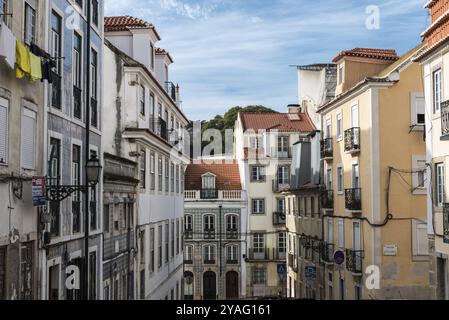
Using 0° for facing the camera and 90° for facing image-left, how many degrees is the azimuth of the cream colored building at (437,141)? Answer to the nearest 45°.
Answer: approximately 45°

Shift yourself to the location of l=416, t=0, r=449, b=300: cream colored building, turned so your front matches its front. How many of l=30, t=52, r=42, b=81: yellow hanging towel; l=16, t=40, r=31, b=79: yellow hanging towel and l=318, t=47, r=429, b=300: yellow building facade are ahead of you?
2

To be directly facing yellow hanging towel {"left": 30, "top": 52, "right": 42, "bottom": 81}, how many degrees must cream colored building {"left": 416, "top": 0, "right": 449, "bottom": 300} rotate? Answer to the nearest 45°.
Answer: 0° — it already faces it

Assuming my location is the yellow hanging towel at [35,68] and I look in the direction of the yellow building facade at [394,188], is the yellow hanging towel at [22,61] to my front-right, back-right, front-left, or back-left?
back-right

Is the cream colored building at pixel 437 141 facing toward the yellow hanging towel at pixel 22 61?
yes

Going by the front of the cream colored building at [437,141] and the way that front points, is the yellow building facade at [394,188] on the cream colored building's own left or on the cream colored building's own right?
on the cream colored building's own right

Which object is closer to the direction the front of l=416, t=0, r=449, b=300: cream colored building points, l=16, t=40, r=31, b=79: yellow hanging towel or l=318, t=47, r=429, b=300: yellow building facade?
the yellow hanging towel

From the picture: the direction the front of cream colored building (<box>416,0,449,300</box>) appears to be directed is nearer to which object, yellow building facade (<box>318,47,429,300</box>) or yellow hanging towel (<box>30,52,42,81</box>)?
the yellow hanging towel
